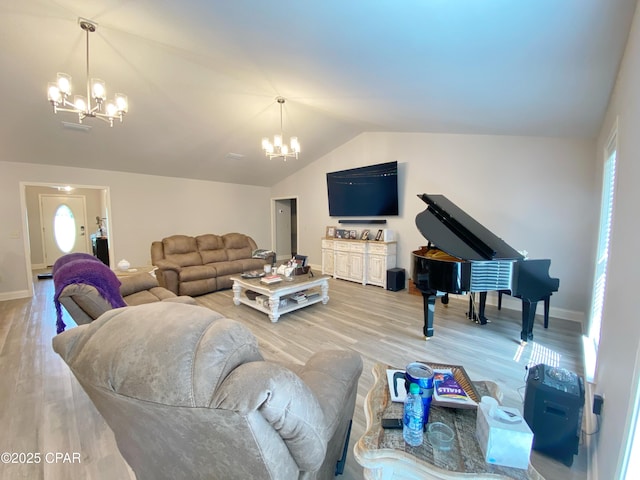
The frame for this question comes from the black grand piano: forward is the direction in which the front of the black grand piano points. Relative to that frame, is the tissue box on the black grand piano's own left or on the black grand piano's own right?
on the black grand piano's own right

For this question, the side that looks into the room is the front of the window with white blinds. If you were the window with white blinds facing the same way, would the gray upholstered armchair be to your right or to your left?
on your left

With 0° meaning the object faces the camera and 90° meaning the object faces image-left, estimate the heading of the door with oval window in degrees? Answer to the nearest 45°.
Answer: approximately 0°

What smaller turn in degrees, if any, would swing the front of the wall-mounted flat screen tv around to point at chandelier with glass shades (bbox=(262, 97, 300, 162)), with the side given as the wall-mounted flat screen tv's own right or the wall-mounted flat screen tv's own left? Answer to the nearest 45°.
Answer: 0° — it already faces it

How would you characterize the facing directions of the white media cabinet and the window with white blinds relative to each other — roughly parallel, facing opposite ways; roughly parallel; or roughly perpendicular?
roughly perpendicular

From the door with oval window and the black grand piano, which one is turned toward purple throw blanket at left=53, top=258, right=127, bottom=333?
the door with oval window

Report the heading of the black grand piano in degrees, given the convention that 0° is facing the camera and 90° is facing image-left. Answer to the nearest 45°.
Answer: approximately 225°

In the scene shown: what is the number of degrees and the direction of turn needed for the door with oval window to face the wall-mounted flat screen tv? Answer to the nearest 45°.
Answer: approximately 45° to its left

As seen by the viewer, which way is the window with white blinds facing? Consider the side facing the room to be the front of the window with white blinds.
to the viewer's left

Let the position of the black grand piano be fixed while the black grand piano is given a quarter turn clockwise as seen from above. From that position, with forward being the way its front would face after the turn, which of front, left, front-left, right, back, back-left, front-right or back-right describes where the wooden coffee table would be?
back-right

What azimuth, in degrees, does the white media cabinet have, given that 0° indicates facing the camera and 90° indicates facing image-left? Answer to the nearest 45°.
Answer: approximately 45°

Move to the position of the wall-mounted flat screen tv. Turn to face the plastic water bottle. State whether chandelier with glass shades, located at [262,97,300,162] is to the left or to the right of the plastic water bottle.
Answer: right
